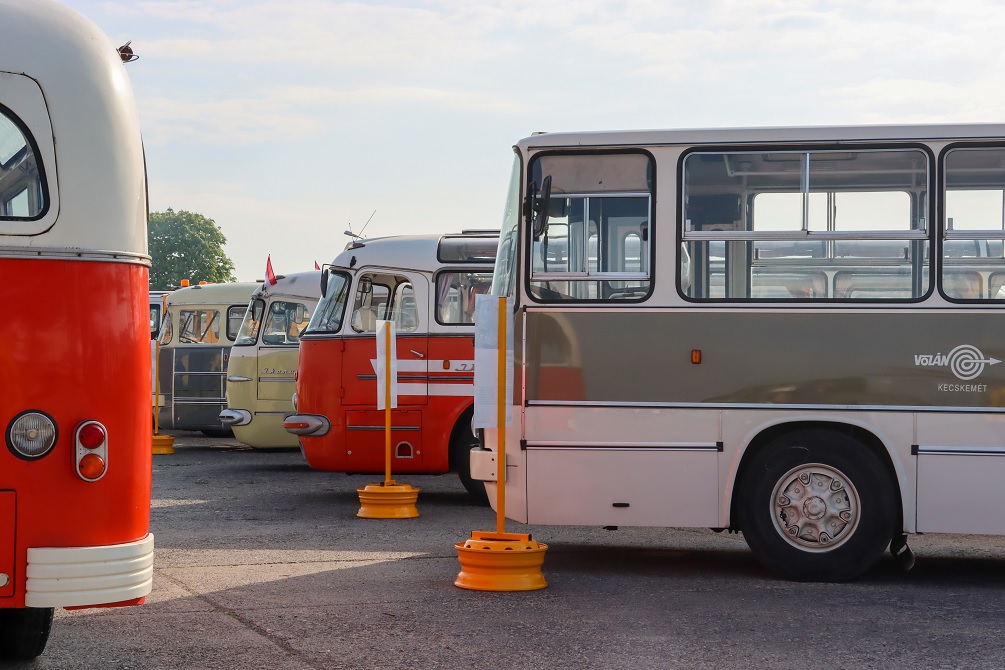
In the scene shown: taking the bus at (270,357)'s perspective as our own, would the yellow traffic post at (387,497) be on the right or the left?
on its left

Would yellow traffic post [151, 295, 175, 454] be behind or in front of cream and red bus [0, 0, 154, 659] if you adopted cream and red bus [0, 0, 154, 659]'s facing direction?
in front

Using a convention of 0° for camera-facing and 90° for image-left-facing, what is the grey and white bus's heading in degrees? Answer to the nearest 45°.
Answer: approximately 90°

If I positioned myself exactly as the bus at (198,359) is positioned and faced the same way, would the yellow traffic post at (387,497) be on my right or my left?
on my left

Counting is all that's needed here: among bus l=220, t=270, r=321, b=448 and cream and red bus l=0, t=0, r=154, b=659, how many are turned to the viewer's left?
1

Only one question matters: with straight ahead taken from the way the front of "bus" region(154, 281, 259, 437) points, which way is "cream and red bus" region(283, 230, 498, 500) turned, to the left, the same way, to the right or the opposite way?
the same way

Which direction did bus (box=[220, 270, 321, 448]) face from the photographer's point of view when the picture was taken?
facing to the left of the viewer

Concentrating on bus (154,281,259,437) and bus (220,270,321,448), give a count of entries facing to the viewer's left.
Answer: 2

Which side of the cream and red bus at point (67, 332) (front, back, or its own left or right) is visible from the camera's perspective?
back

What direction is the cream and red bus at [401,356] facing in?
to the viewer's left

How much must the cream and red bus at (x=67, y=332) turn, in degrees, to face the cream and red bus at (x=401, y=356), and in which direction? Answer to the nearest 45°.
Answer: approximately 45° to its right

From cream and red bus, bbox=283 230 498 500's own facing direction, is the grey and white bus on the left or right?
on its left

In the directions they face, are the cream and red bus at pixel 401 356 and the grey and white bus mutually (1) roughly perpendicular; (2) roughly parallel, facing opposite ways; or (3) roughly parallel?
roughly parallel

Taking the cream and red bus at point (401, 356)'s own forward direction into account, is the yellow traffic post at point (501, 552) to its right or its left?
on its left

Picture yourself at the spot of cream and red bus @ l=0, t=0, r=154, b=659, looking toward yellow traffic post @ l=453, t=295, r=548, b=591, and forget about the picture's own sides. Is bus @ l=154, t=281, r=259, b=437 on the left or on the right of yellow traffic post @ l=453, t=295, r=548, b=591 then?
left
